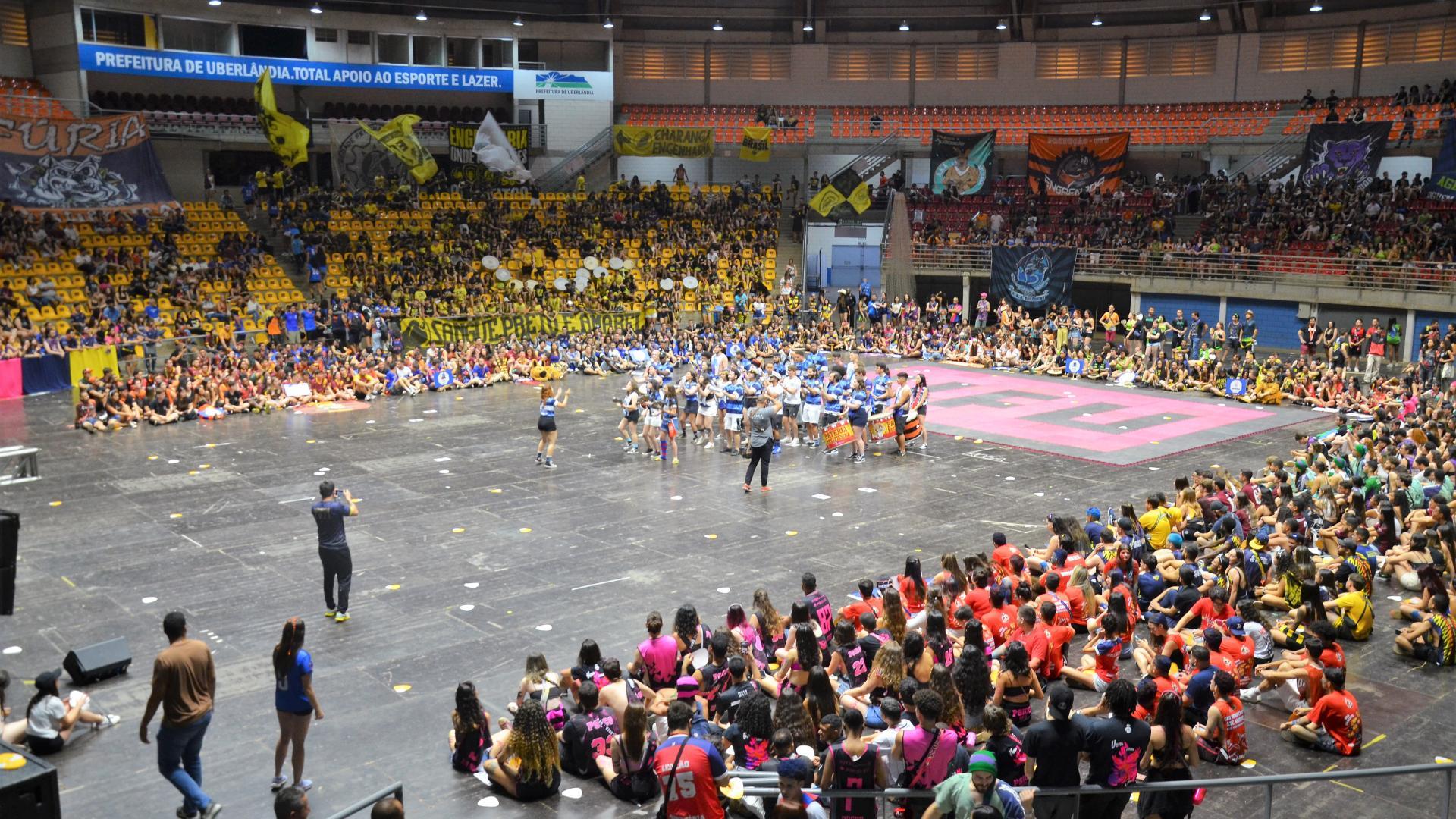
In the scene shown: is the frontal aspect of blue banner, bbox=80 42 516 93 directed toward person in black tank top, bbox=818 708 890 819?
yes

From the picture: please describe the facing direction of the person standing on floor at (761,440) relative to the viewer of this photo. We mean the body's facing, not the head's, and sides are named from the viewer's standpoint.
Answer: facing away from the viewer and to the right of the viewer

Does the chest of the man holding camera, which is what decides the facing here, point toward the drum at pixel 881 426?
yes

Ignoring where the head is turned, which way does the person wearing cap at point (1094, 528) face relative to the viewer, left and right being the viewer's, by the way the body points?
facing away from the viewer and to the left of the viewer

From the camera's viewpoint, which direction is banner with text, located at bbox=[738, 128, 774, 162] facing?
toward the camera

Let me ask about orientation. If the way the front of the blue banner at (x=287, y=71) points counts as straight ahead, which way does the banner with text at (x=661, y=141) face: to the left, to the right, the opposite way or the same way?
the same way

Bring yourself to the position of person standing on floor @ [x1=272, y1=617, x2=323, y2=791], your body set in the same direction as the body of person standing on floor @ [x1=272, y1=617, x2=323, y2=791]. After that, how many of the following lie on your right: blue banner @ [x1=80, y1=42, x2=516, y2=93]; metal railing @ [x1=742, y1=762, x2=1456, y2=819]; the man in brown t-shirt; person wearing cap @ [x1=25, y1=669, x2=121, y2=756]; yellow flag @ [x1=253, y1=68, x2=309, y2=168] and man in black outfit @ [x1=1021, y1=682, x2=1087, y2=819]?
2

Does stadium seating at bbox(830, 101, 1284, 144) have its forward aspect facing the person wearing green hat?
yes

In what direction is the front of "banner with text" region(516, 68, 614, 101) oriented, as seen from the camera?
facing the viewer

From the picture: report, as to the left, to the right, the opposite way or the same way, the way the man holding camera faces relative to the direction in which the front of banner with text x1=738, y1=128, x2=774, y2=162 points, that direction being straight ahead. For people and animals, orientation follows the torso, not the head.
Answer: the opposite way

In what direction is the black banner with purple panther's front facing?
toward the camera

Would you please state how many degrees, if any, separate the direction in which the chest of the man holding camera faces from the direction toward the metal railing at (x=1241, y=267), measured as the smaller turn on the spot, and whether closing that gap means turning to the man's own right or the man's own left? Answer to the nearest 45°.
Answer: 0° — they already face it

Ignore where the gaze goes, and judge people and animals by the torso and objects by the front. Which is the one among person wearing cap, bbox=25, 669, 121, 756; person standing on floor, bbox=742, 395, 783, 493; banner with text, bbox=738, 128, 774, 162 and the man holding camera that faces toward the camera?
the banner with text

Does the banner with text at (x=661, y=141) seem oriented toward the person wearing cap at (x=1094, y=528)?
yes

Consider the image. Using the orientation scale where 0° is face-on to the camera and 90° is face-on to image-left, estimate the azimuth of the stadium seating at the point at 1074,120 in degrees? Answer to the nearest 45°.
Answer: approximately 0°

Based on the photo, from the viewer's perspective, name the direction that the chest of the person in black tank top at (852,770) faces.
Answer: away from the camera

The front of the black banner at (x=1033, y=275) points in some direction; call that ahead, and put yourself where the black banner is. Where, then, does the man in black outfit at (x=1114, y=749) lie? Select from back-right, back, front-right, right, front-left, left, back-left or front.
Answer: front

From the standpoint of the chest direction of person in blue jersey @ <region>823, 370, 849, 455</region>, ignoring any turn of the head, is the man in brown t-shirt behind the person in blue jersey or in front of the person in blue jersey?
in front

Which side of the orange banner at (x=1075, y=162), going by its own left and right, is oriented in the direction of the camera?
front

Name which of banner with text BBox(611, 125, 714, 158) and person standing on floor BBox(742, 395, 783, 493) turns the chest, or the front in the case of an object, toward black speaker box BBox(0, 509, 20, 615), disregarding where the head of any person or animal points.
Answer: the banner with text

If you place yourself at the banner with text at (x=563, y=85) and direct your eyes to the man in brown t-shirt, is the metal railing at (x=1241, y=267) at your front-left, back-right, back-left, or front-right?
front-left
